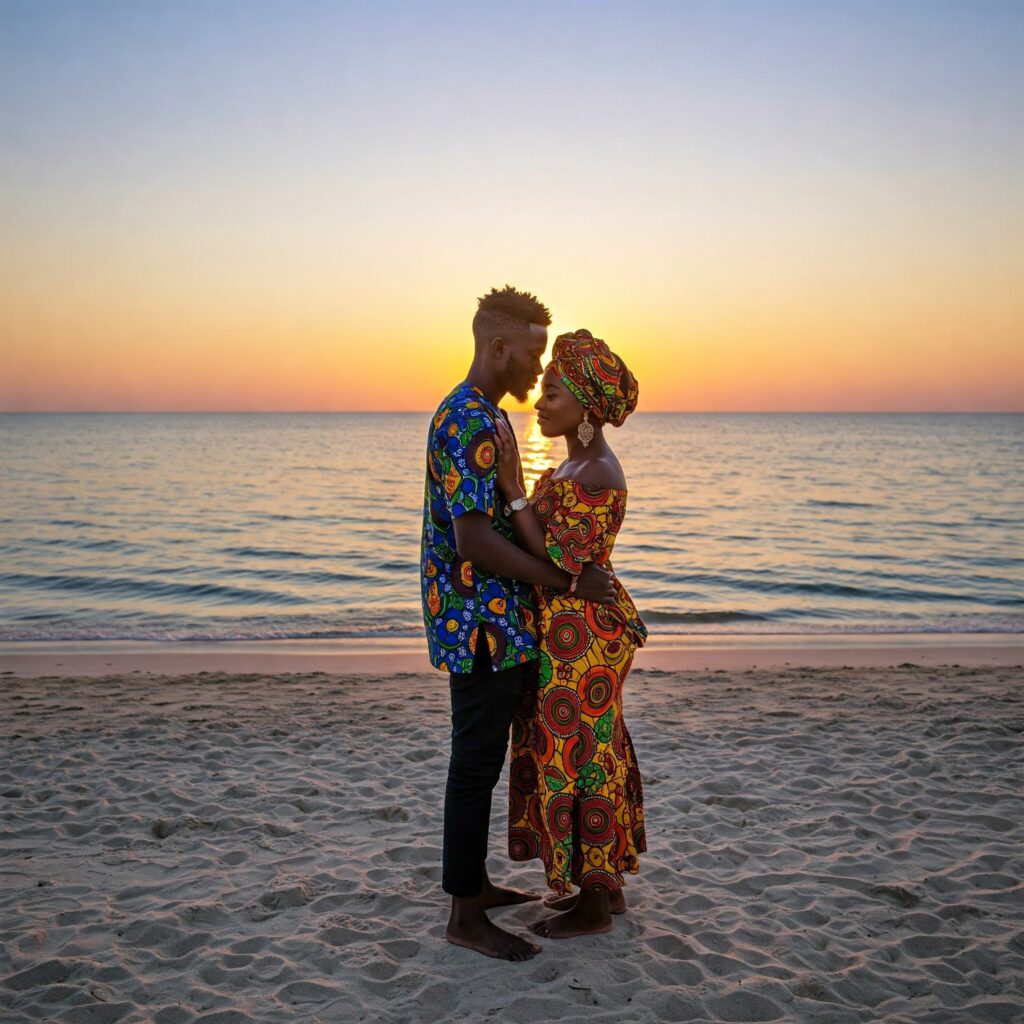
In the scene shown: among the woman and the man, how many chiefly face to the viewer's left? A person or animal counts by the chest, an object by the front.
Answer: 1

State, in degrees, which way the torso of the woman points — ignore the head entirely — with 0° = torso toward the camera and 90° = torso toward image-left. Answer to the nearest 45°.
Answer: approximately 90°

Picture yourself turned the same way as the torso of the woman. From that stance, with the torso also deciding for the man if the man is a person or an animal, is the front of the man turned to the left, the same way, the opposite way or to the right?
the opposite way

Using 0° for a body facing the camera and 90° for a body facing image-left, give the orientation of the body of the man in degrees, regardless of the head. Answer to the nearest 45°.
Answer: approximately 270°

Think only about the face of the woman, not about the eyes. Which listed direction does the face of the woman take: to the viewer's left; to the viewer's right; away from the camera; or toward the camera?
to the viewer's left

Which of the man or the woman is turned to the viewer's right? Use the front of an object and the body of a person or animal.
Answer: the man

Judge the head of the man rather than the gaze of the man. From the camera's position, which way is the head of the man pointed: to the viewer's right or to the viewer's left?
to the viewer's right
